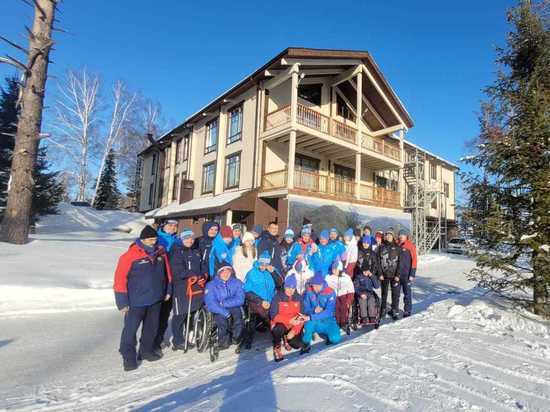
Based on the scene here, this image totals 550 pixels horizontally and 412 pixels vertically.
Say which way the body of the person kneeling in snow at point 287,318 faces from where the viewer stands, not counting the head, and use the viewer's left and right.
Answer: facing the viewer

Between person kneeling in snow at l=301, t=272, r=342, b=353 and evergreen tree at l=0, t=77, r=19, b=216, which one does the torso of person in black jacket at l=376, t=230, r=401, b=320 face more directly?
the person kneeling in snow

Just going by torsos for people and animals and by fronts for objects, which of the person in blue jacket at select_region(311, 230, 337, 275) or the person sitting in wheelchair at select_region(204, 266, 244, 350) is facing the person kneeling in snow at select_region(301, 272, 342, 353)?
the person in blue jacket

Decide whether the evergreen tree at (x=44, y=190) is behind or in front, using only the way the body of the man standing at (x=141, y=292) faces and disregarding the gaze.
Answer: behind

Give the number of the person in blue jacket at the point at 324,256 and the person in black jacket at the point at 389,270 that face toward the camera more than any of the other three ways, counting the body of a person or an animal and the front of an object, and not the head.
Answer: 2

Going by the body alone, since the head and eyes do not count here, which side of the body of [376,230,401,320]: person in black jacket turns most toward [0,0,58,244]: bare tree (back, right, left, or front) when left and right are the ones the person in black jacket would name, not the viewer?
right

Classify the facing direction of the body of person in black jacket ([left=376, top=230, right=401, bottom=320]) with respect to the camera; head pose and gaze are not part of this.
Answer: toward the camera

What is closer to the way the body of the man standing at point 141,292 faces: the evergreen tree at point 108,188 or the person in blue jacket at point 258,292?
the person in blue jacket

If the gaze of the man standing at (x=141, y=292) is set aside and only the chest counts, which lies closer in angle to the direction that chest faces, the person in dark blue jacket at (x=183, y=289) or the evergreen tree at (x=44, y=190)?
the person in dark blue jacket

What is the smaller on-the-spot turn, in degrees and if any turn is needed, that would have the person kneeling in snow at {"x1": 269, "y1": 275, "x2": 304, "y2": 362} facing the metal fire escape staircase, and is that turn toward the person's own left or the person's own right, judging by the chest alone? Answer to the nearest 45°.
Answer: approximately 135° to the person's own left

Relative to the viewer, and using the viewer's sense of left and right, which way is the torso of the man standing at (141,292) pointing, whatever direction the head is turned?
facing the viewer and to the right of the viewer

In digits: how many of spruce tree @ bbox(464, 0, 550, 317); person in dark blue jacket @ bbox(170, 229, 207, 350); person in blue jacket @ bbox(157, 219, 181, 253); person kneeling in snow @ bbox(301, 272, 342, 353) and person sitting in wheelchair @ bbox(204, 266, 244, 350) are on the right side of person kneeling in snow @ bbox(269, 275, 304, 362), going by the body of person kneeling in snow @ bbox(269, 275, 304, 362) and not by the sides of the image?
3
